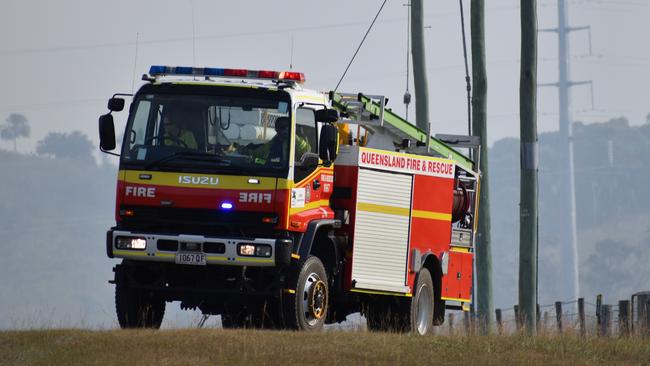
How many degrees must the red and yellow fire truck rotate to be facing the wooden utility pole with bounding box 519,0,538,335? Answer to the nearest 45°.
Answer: approximately 180°

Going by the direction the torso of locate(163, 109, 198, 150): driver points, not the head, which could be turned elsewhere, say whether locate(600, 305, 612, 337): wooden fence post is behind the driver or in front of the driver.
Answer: behind

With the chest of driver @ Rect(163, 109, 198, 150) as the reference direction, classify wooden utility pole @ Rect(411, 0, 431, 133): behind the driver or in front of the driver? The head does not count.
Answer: behind

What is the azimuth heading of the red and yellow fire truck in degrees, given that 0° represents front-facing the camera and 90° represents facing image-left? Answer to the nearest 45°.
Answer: approximately 45°

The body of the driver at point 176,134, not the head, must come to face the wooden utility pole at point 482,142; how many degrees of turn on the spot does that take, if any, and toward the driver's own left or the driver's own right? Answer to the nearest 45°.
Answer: approximately 180°

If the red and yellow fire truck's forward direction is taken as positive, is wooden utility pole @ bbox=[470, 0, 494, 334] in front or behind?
behind

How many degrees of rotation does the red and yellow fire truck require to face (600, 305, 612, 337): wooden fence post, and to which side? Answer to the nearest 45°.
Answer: approximately 180°

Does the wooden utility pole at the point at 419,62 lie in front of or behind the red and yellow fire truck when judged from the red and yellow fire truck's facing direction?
behind
